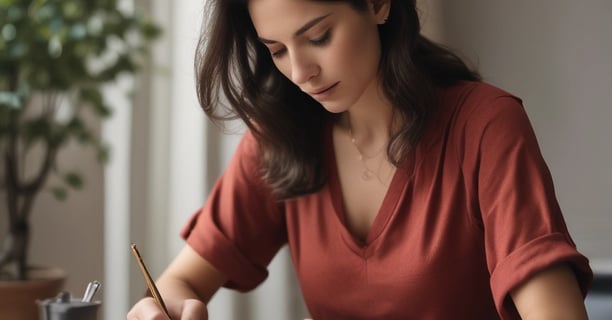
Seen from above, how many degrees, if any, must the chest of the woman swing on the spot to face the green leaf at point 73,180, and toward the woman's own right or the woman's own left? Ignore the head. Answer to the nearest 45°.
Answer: approximately 90° to the woman's own right

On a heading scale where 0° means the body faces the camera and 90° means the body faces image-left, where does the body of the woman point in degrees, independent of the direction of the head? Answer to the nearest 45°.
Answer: approximately 45°

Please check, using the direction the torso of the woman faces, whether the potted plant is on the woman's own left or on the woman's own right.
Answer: on the woman's own right

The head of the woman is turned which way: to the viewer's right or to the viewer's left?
to the viewer's left
